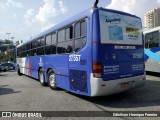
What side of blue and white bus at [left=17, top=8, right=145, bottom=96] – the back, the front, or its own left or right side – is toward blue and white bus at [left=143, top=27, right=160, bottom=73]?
right

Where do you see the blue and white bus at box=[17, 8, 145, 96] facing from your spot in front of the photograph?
facing away from the viewer and to the left of the viewer

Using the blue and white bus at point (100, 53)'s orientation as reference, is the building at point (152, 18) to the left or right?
on its right
